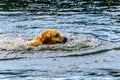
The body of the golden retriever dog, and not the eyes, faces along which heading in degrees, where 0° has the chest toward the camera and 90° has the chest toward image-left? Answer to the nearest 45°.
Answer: approximately 270°
